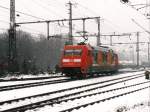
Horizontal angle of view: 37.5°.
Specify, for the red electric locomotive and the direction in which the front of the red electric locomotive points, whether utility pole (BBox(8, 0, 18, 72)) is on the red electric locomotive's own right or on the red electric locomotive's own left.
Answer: on the red electric locomotive's own right
